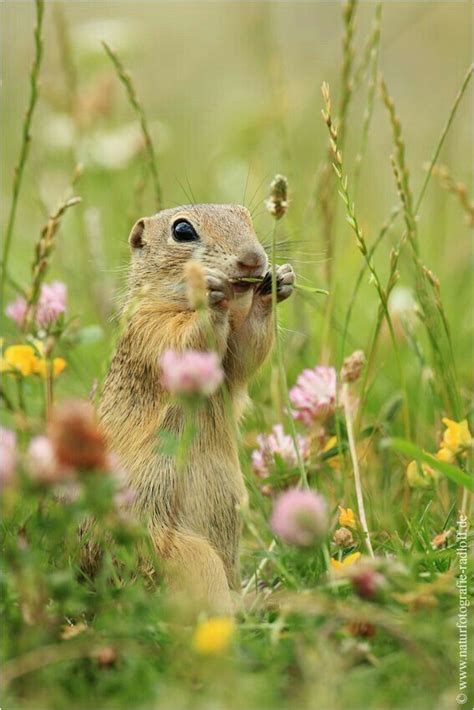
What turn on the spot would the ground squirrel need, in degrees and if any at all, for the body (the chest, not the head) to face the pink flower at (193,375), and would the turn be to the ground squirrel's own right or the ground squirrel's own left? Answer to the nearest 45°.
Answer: approximately 45° to the ground squirrel's own right

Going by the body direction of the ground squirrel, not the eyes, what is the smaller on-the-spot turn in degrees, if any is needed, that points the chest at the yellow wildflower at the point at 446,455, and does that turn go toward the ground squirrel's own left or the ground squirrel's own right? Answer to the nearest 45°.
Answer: approximately 45° to the ground squirrel's own left

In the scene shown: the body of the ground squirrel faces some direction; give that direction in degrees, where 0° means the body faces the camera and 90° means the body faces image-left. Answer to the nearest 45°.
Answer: approximately 315°

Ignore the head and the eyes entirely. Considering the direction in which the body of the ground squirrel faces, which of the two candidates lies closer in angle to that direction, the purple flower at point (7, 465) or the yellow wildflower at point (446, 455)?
the yellow wildflower

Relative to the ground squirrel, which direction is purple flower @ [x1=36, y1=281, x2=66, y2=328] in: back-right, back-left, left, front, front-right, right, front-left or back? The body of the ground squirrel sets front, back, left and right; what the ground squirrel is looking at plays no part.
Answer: back

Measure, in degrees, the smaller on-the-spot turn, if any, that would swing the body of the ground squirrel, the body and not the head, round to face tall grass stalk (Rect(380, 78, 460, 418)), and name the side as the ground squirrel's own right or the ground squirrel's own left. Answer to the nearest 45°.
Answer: approximately 90° to the ground squirrel's own left

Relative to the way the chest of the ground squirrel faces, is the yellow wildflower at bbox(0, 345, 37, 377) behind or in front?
behind
